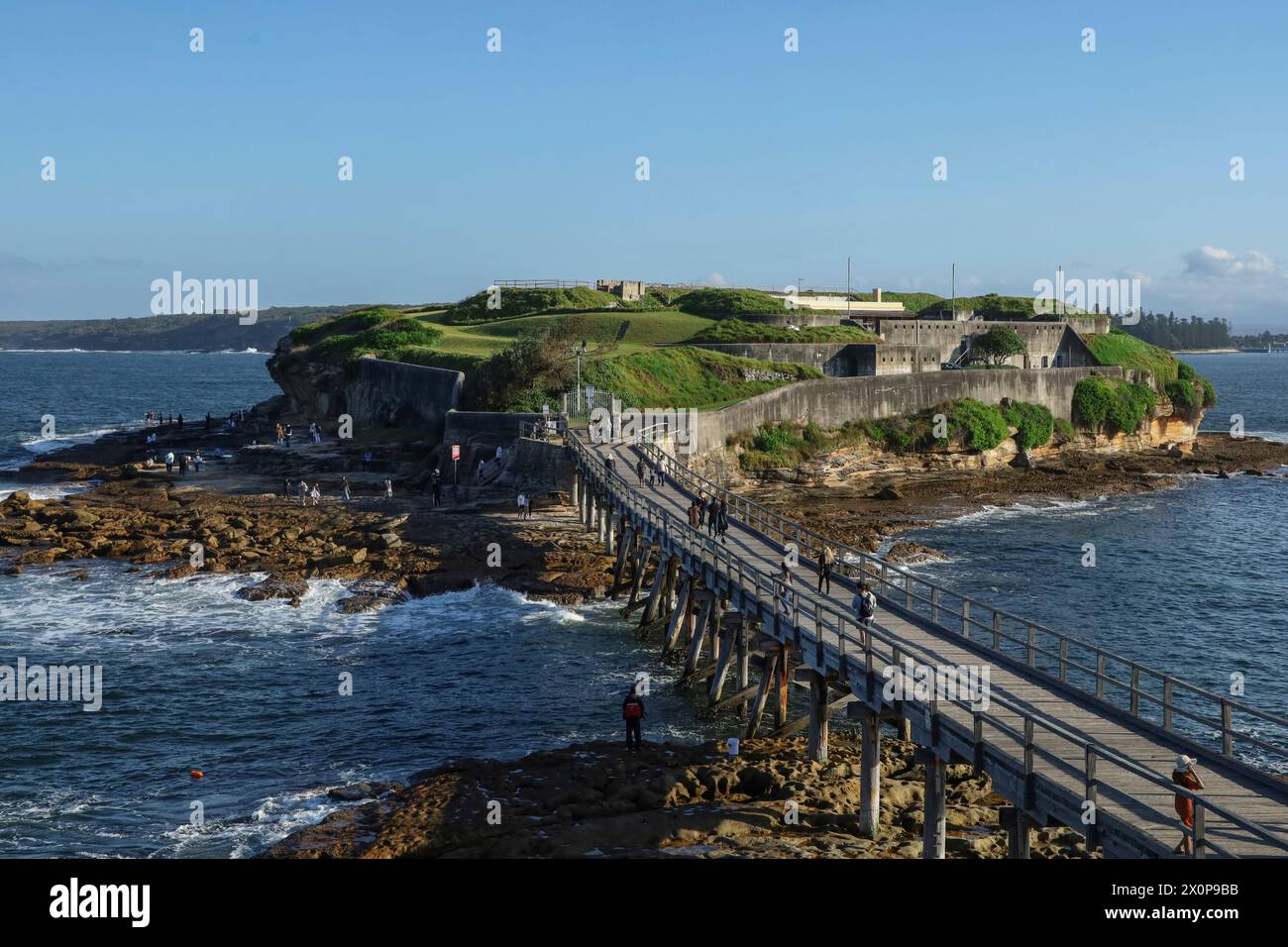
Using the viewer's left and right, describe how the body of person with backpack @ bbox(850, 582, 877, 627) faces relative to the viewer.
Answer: facing away from the viewer and to the left of the viewer

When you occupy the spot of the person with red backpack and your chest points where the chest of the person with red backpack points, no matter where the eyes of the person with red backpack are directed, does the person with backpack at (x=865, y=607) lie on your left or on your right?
on your right
